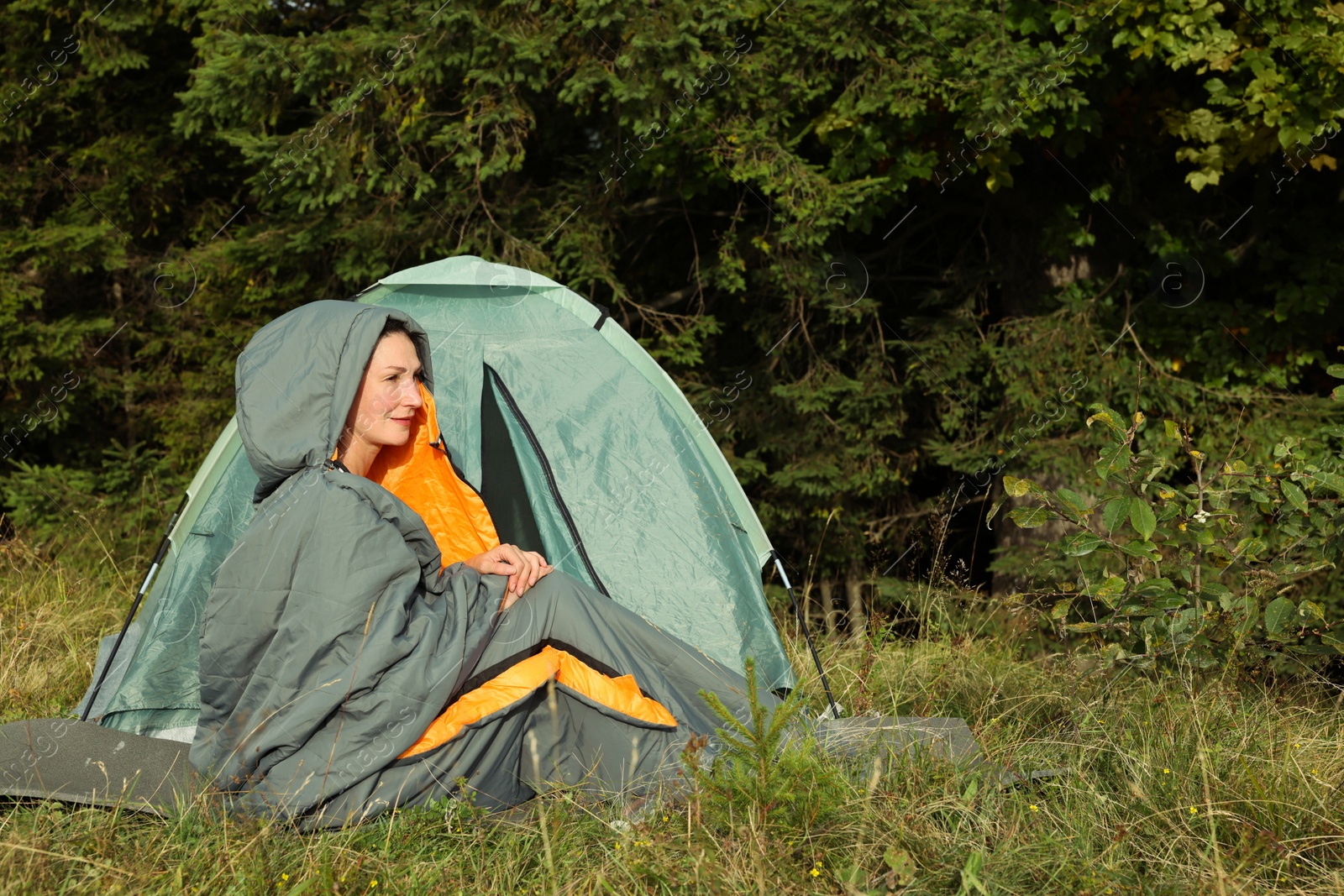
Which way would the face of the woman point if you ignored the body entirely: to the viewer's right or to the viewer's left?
to the viewer's right

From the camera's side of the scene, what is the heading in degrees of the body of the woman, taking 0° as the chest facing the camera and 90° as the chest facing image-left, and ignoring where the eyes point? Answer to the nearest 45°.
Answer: approximately 270°

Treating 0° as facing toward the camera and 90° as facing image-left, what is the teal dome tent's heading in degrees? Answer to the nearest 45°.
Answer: approximately 0°

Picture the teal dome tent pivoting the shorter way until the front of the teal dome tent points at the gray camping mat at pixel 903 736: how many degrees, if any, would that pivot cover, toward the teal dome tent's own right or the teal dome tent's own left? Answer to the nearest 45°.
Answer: approximately 45° to the teal dome tent's own left

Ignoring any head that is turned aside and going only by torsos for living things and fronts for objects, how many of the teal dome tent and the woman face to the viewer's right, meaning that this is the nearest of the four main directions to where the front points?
1

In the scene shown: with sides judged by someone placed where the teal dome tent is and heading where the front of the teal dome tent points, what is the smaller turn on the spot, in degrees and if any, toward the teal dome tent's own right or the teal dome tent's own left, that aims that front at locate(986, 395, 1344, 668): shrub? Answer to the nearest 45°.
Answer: approximately 45° to the teal dome tent's own left

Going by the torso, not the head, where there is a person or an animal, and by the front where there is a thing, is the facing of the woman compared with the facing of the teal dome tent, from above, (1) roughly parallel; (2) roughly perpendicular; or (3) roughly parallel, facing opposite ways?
roughly perpendicular

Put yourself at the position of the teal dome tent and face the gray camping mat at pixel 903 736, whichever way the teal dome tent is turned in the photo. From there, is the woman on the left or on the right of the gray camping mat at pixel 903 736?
right
